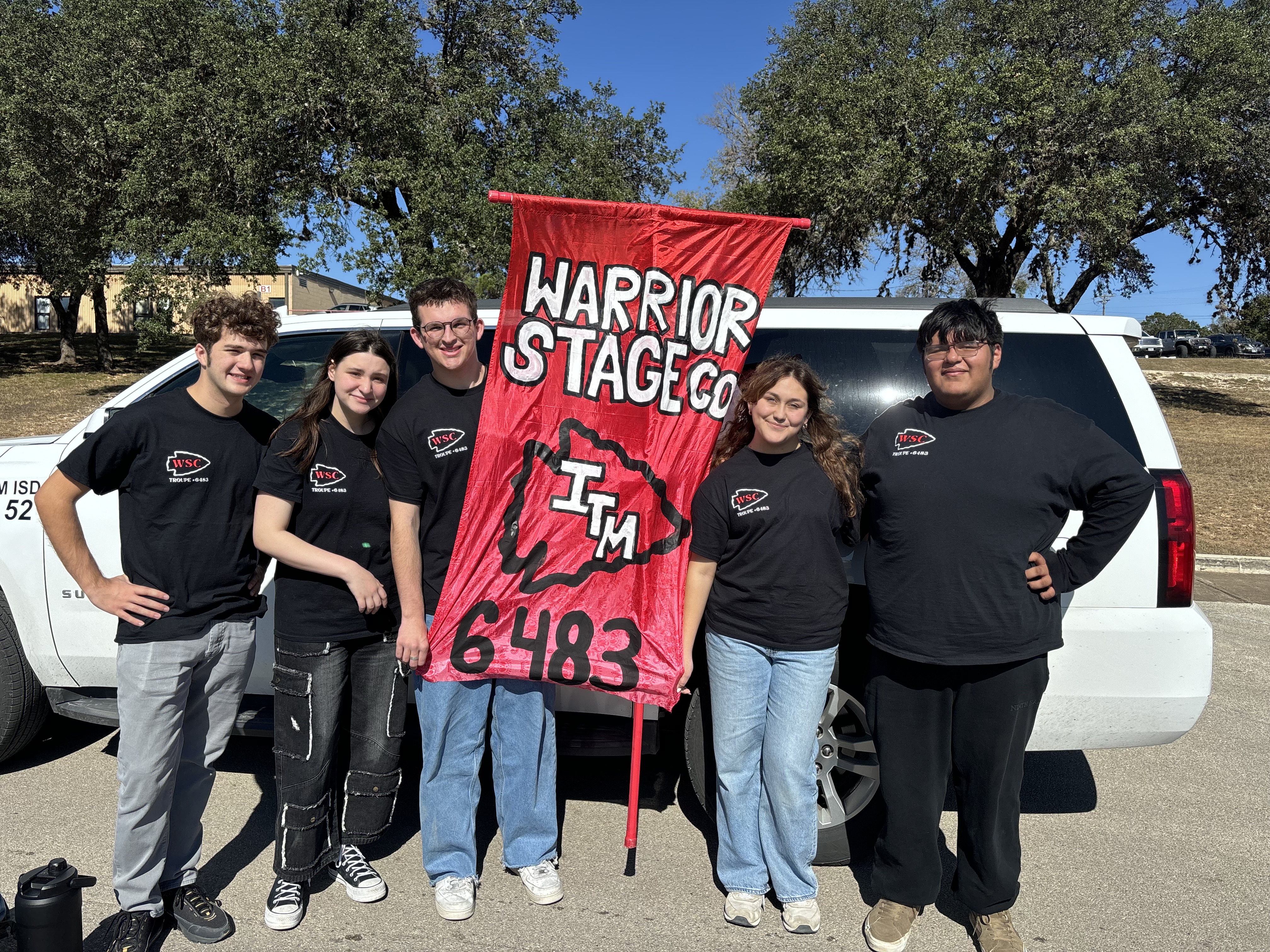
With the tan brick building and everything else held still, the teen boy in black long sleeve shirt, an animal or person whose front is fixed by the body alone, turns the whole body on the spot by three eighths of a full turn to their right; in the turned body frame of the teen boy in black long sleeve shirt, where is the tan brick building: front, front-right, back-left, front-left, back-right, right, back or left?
front

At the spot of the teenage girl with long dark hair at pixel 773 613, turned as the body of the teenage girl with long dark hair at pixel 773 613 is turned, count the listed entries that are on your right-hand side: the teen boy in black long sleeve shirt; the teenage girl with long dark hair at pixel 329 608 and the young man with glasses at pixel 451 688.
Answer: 2

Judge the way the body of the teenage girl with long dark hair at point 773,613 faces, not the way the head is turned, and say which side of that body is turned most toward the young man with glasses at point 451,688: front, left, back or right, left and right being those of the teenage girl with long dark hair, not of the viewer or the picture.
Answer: right

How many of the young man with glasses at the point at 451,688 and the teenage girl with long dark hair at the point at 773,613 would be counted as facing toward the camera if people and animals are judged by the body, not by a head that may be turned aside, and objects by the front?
2

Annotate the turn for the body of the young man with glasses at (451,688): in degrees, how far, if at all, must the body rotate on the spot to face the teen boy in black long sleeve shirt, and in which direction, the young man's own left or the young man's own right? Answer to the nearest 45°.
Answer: approximately 90° to the young man's own left

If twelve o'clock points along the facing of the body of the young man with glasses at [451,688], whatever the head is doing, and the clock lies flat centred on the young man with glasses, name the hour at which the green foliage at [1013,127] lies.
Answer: The green foliage is roughly at 7 o'clock from the young man with glasses.

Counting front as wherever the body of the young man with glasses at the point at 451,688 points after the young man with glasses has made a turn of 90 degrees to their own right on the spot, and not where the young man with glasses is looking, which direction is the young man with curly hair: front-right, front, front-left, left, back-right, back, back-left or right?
front

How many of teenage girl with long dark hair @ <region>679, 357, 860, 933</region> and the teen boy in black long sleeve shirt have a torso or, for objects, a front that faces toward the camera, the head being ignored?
2

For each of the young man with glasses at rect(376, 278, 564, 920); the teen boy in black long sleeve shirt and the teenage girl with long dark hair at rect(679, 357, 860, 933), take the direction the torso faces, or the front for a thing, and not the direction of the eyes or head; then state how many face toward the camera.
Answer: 3

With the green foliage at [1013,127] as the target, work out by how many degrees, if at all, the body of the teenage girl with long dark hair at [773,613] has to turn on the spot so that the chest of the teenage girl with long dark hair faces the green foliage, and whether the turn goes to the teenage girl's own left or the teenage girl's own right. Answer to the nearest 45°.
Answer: approximately 180°

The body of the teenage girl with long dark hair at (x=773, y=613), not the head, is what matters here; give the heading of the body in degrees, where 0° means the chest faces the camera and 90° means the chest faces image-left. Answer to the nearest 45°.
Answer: approximately 0°

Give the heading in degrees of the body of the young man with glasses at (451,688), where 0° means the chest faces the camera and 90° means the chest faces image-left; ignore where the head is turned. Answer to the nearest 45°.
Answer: approximately 0°
